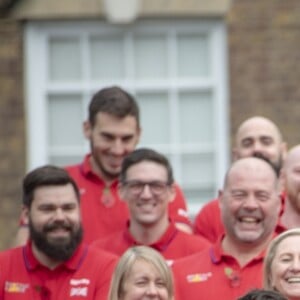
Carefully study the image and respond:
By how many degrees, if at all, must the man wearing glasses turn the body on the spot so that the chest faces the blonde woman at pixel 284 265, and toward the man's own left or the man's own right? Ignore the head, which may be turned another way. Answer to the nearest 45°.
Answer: approximately 45° to the man's own left

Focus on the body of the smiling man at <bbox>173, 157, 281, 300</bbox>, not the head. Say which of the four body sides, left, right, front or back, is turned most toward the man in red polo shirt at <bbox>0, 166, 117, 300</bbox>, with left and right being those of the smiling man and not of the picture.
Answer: right

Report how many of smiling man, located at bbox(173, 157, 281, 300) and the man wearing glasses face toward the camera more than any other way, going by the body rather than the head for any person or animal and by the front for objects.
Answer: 2

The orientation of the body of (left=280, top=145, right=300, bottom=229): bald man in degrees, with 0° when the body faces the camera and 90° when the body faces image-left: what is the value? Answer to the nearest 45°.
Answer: approximately 0°
